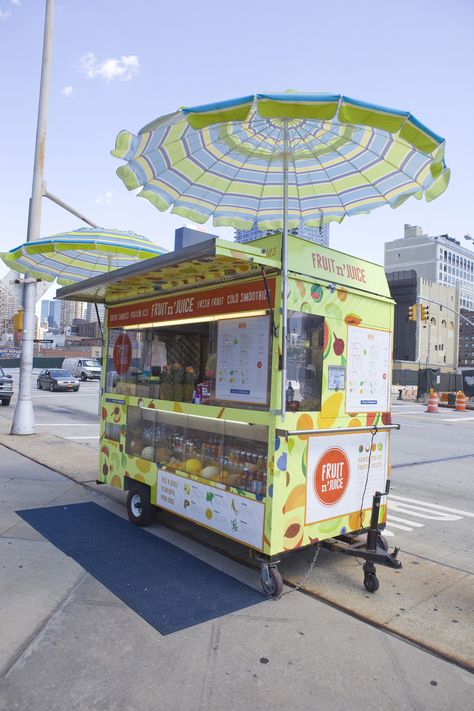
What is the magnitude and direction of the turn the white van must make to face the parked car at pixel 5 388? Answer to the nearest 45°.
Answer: approximately 45° to its right
